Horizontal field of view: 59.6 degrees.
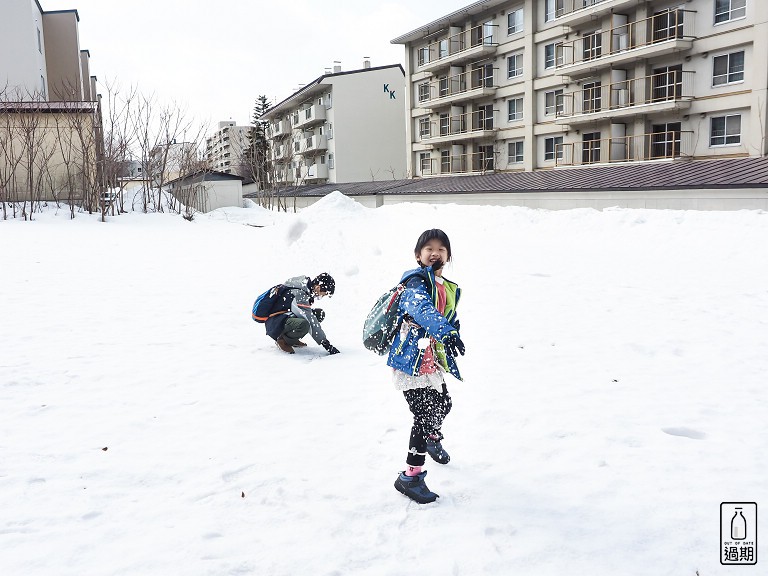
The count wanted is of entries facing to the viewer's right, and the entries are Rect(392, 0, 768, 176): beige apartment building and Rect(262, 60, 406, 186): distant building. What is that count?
0

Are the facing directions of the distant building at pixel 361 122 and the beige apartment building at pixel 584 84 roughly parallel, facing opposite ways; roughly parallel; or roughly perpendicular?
roughly parallel

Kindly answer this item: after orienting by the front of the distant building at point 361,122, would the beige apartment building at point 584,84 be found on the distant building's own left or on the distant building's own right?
on the distant building's own left

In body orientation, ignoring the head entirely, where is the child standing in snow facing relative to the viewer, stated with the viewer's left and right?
facing the viewer and to the right of the viewer

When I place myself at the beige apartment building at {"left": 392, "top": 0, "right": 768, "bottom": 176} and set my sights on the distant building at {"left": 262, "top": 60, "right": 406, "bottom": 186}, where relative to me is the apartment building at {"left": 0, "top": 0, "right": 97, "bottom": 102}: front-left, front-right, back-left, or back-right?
front-left

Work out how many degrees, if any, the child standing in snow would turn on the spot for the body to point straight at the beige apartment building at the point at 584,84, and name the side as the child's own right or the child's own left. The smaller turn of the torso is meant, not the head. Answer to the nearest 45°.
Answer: approximately 135° to the child's own left

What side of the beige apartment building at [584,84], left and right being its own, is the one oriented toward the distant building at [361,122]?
right

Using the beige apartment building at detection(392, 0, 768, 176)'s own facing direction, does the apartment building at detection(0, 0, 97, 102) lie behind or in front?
in front

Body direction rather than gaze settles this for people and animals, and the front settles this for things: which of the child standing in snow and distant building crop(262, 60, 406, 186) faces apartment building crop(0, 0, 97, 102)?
the distant building

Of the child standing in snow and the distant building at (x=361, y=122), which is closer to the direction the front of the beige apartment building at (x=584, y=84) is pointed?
the child standing in snow

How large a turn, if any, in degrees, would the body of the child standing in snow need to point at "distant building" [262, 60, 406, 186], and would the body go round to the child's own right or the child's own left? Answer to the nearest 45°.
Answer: approximately 135° to the child's own left

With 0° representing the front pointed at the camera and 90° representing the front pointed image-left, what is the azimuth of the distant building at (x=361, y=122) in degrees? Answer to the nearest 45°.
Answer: approximately 45°

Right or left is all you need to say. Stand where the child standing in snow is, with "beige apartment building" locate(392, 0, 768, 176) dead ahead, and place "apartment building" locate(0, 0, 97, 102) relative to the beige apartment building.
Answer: left

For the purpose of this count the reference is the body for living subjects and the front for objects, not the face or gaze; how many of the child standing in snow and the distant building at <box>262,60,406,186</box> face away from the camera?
0
